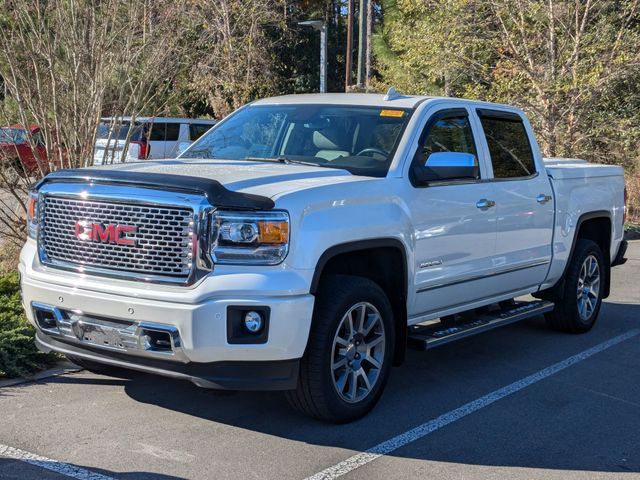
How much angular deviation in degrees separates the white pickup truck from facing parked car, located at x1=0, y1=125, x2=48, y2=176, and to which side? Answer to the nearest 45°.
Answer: approximately 90° to its right

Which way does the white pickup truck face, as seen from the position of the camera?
facing the viewer and to the left of the viewer
